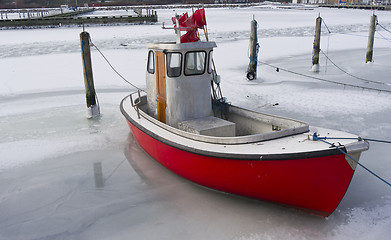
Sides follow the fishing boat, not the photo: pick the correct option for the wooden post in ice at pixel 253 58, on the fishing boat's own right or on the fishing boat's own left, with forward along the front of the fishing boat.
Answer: on the fishing boat's own left

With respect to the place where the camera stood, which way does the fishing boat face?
facing the viewer and to the right of the viewer

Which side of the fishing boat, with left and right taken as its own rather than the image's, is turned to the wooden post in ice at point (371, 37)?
left
